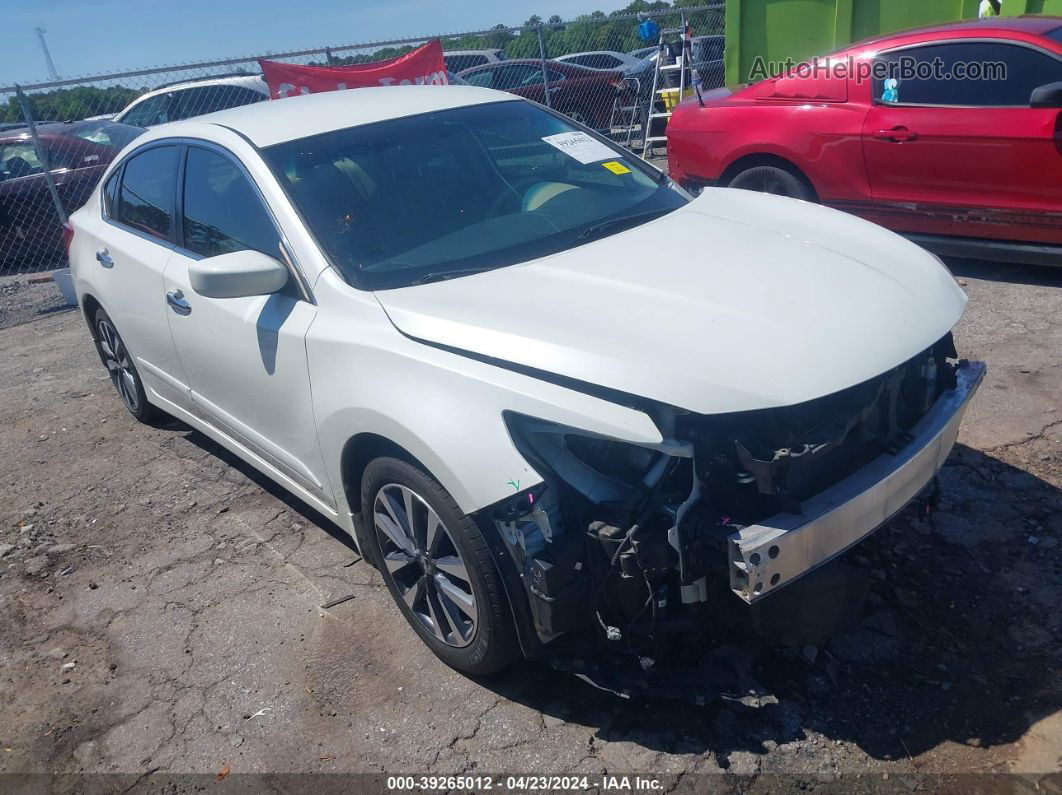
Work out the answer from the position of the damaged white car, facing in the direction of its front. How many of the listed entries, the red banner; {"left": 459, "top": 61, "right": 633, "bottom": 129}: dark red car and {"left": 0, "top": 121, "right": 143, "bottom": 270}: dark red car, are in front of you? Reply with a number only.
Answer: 0

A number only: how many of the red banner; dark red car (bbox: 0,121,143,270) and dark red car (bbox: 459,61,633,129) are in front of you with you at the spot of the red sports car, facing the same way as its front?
0

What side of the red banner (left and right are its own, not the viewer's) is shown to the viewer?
front

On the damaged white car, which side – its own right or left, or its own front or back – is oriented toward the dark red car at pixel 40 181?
back

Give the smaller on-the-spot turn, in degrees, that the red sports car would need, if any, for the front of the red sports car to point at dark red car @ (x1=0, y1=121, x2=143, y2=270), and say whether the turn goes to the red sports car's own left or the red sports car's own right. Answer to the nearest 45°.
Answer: approximately 180°

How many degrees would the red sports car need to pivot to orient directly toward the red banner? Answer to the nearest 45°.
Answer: approximately 135° to its left

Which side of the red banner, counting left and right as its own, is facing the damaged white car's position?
front

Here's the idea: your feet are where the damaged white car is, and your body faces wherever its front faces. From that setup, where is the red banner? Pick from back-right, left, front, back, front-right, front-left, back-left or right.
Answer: back-left

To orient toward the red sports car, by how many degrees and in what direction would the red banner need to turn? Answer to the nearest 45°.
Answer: approximately 45° to its left

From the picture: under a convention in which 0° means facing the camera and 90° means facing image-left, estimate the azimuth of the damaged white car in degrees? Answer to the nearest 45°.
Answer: approximately 315°

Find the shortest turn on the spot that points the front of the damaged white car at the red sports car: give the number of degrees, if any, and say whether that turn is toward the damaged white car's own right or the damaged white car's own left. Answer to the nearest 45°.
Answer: approximately 90° to the damaged white car's own left

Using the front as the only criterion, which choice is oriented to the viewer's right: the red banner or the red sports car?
the red sports car

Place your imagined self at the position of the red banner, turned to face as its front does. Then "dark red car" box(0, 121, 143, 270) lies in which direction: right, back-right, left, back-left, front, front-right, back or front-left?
right

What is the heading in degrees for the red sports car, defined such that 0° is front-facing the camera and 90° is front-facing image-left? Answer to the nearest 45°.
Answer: approximately 270°
